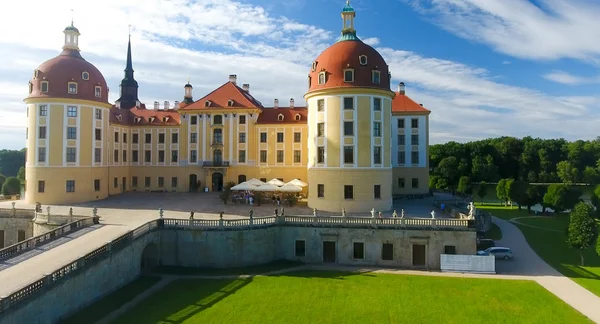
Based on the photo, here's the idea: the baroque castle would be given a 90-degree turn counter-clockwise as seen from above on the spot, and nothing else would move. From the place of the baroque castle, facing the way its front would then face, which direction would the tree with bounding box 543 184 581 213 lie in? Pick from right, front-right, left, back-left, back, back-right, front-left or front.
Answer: front

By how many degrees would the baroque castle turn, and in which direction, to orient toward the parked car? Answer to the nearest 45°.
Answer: approximately 45° to its left

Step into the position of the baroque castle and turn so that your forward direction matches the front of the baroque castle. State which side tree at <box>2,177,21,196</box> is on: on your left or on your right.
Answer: on your right

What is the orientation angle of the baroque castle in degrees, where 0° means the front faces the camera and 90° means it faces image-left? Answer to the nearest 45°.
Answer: approximately 0°

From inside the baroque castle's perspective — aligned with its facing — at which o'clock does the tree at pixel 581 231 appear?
The tree is roughly at 10 o'clock from the baroque castle.
